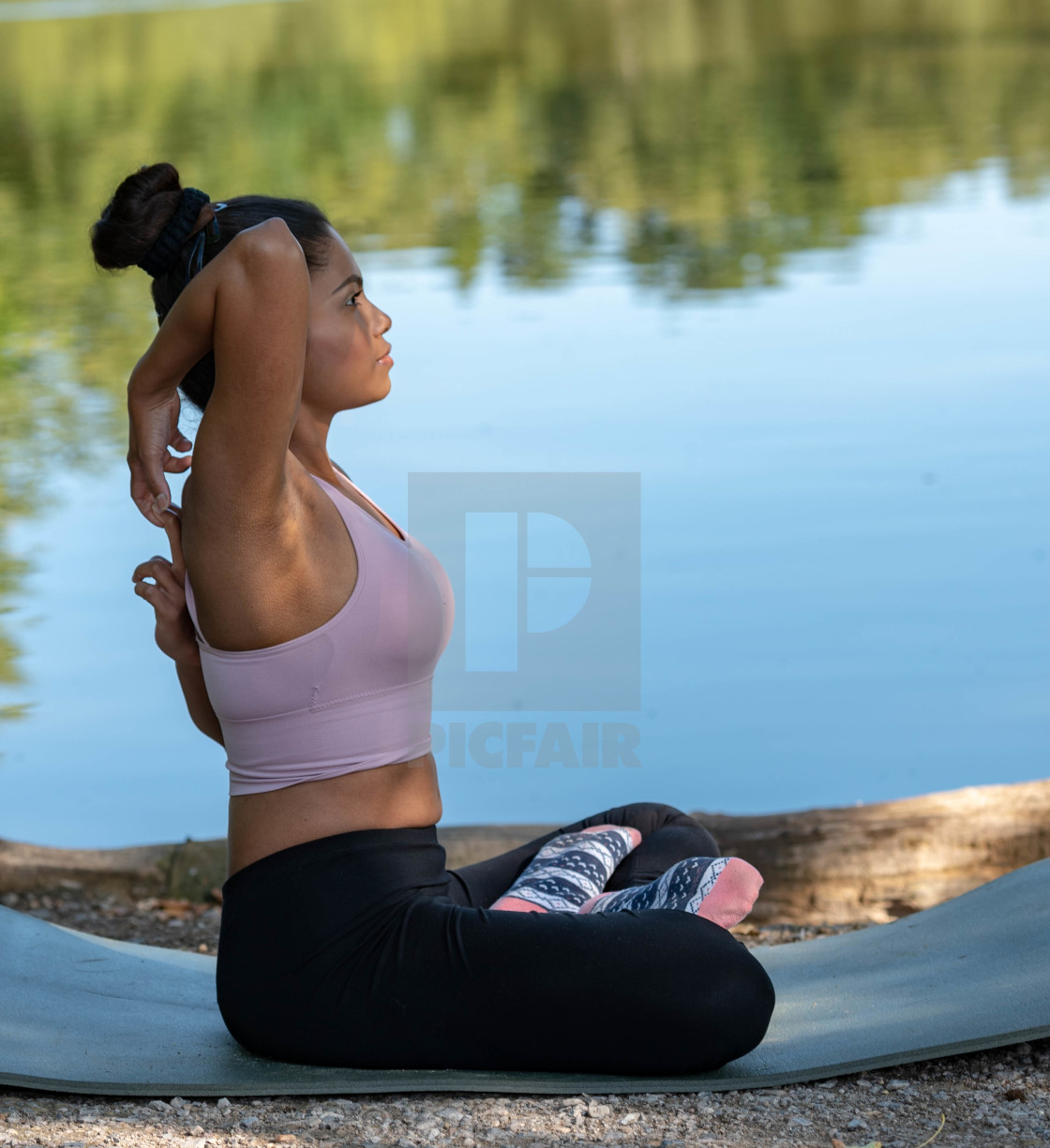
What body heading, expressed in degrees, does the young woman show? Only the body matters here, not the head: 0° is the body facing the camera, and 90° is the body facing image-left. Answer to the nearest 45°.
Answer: approximately 270°
